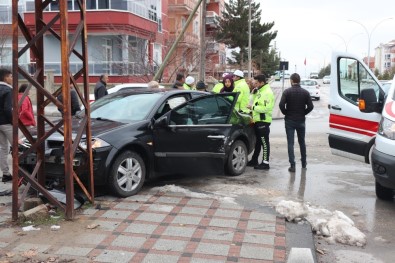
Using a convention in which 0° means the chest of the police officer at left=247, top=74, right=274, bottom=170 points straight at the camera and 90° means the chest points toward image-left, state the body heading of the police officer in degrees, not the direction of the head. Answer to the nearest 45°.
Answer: approximately 90°

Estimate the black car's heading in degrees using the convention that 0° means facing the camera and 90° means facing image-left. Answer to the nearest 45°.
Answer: approximately 45°

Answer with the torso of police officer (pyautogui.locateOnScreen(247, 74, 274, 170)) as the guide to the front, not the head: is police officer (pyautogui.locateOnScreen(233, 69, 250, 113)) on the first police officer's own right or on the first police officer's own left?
on the first police officer's own right

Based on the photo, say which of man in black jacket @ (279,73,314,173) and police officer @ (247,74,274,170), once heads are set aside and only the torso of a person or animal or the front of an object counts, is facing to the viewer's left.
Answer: the police officer
